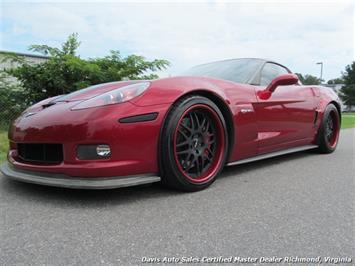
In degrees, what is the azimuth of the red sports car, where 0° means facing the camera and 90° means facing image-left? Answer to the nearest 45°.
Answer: approximately 45°

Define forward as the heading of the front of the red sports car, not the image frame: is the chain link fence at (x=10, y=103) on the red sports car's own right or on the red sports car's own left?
on the red sports car's own right

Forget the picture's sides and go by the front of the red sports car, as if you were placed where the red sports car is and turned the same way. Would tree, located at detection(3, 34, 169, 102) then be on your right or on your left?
on your right
